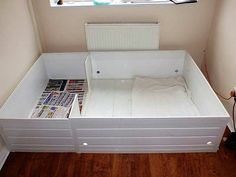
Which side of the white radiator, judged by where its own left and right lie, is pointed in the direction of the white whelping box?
front

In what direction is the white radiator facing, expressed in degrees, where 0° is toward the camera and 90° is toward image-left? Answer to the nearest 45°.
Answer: approximately 0°

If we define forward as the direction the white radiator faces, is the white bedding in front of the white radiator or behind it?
in front
